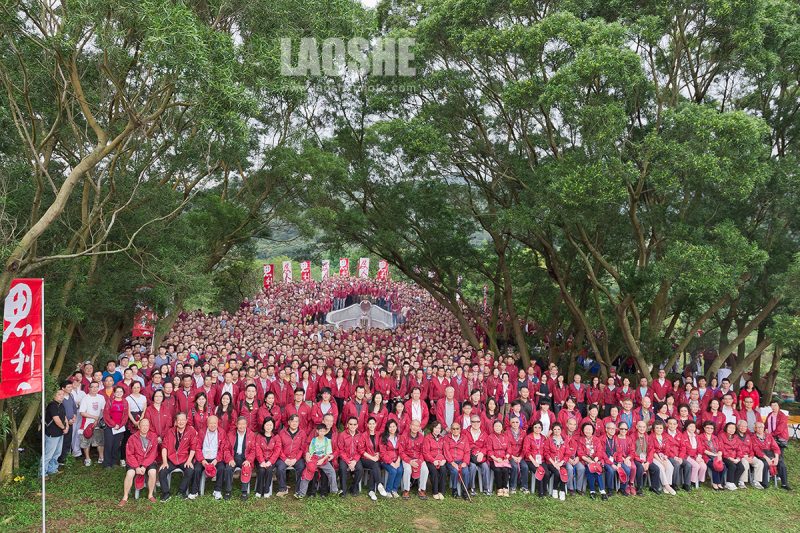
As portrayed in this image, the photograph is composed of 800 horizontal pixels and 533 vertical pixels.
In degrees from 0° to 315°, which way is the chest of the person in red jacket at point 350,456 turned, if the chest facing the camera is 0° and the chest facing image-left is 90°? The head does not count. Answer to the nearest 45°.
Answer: approximately 0°

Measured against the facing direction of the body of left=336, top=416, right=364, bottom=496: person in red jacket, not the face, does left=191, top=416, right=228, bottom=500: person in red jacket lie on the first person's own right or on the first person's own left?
on the first person's own right

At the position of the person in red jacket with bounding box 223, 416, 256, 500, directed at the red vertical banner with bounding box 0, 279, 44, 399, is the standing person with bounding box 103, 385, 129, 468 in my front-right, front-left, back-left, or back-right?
front-right

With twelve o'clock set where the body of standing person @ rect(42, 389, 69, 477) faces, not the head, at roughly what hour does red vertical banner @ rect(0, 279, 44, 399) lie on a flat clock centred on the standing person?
The red vertical banner is roughly at 2 o'clock from the standing person.

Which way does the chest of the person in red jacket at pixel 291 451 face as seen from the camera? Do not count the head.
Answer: toward the camera

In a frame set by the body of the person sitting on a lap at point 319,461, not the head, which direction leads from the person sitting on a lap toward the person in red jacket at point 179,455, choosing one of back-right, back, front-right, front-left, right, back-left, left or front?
right

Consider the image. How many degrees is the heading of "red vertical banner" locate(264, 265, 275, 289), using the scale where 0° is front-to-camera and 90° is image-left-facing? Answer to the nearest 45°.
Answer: approximately 0°

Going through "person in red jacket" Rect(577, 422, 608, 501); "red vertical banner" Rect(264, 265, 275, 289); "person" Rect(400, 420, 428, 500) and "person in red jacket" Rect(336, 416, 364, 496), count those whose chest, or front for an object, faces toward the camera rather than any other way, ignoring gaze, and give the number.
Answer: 4

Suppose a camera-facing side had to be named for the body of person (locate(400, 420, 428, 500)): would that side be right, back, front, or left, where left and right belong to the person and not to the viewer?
front

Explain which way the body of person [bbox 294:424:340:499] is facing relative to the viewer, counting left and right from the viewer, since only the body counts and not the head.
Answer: facing the viewer
